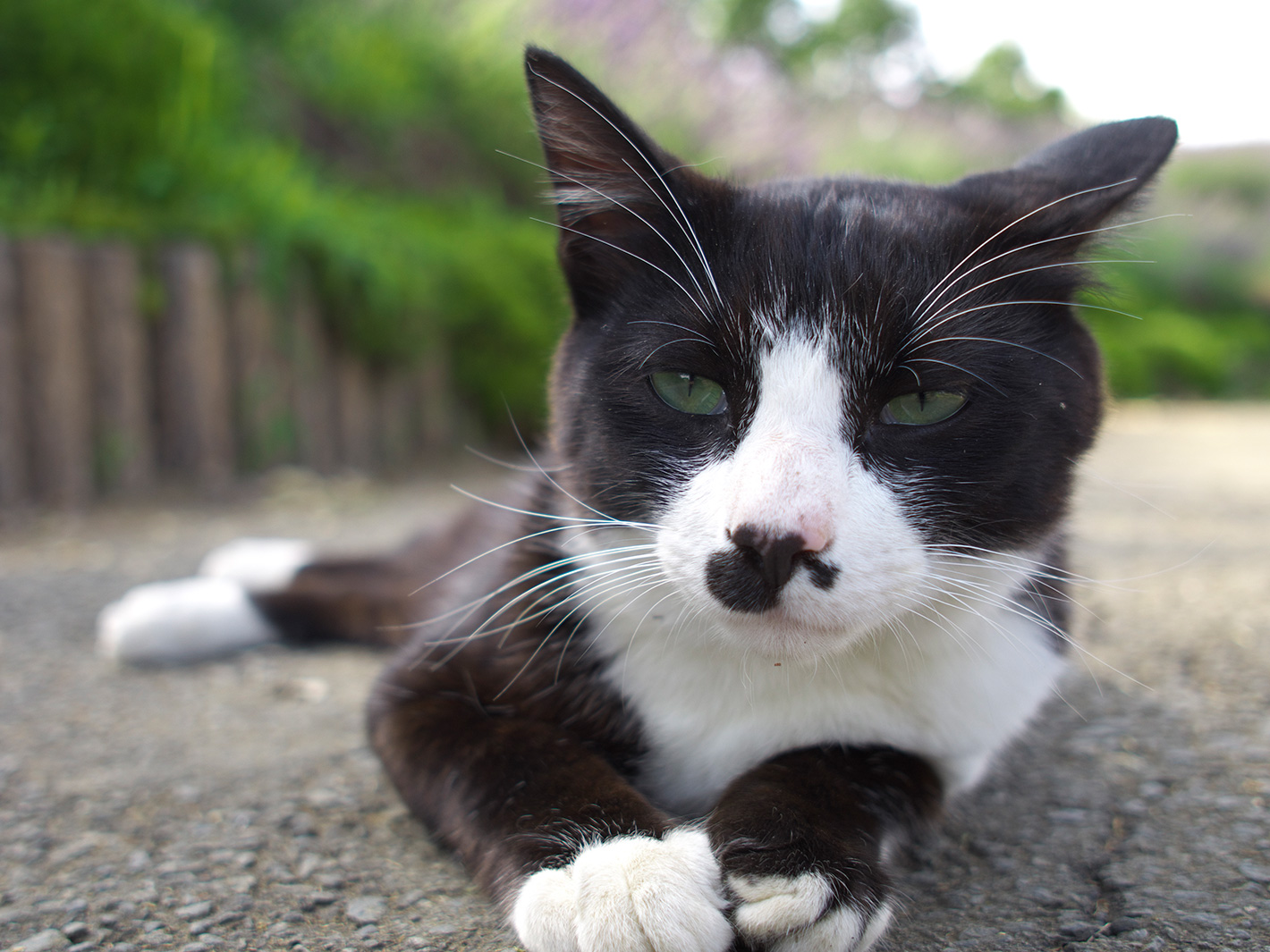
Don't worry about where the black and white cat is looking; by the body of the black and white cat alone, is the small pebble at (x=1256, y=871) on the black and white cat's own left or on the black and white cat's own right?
on the black and white cat's own left

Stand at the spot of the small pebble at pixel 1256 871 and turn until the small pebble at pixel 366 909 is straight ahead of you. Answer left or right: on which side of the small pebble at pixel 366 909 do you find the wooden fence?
right

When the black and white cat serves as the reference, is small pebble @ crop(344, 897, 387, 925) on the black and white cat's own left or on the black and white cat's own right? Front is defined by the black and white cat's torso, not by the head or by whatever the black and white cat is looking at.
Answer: on the black and white cat's own right

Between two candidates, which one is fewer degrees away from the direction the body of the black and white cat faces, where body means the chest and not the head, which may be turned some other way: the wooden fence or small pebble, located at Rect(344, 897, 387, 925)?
the small pebble

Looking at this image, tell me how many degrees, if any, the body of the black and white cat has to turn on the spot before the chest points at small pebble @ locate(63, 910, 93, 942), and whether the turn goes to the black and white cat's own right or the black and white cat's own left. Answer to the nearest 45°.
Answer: approximately 90° to the black and white cat's own right

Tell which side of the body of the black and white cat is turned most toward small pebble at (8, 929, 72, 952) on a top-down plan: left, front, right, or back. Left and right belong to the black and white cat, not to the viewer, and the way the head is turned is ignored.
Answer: right

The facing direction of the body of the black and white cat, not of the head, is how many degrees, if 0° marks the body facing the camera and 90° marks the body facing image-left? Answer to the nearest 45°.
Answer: approximately 0°
